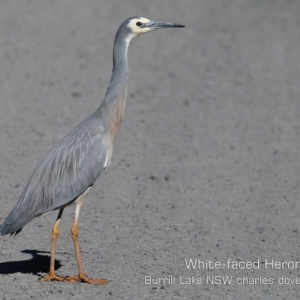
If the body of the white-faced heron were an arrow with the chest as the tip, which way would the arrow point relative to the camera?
to the viewer's right
